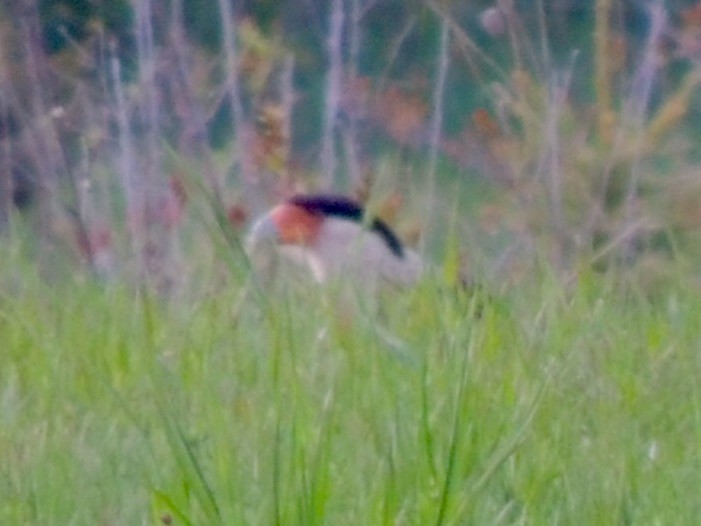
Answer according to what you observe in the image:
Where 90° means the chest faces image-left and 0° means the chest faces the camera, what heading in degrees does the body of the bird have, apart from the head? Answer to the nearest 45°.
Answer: approximately 90°
